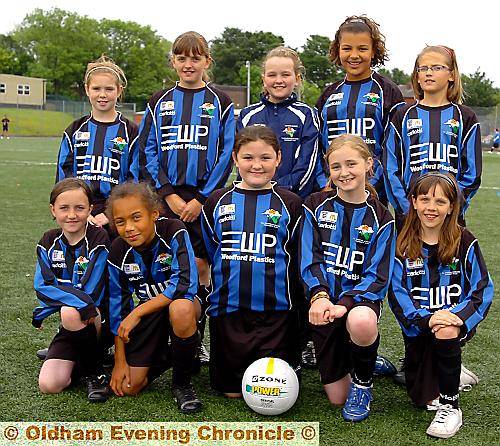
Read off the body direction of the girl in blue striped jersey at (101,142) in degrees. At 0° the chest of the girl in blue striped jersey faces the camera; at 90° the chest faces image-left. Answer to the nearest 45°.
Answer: approximately 0°

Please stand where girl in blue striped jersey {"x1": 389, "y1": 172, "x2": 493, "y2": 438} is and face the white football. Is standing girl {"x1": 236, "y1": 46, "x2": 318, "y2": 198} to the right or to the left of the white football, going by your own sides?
right

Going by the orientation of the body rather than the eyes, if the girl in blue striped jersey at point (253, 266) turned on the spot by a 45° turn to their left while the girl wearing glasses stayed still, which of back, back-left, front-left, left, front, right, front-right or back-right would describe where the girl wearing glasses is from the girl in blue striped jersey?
front-left

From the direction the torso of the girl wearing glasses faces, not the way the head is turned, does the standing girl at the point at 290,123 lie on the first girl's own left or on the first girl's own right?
on the first girl's own right

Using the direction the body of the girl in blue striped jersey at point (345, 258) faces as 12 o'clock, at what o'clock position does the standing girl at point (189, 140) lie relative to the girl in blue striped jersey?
The standing girl is roughly at 4 o'clock from the girl in blue striped jersey.

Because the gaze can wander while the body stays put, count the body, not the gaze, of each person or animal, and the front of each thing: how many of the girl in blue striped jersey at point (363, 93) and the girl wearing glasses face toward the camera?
2
